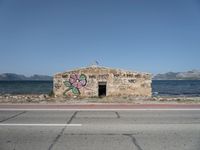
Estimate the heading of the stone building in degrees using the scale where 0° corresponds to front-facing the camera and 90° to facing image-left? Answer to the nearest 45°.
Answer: approximately 0°
